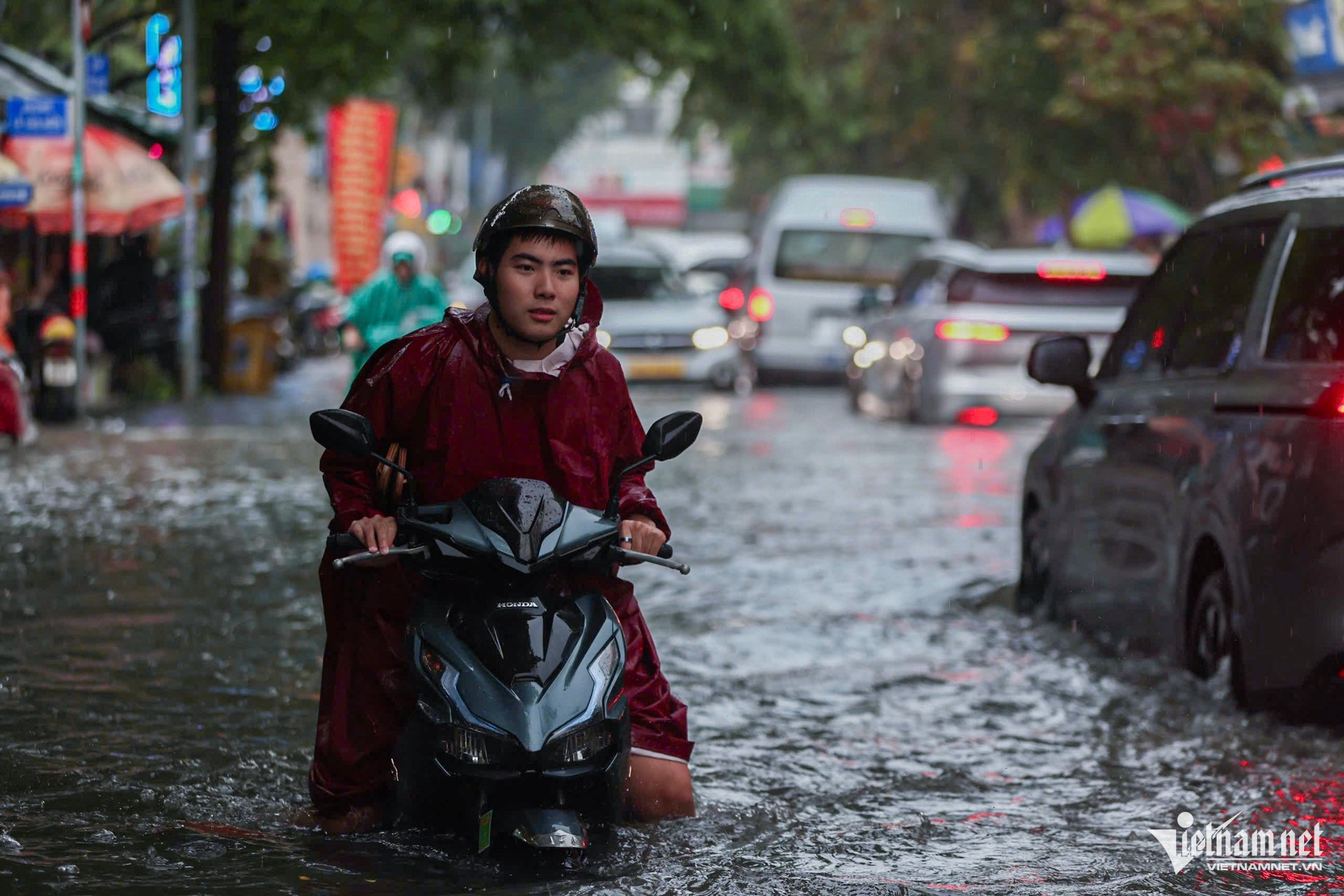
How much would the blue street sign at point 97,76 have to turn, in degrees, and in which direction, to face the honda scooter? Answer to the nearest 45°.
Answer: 0° — it already faces it

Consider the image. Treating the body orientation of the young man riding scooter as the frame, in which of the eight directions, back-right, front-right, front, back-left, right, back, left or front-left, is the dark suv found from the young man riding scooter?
back-left

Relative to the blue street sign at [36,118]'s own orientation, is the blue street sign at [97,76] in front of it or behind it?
behind

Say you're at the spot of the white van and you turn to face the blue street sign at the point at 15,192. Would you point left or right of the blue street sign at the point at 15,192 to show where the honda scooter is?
left

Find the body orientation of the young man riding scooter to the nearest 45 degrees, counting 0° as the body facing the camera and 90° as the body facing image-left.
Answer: approximately 0°

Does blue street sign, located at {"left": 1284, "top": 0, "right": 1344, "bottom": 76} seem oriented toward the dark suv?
yes

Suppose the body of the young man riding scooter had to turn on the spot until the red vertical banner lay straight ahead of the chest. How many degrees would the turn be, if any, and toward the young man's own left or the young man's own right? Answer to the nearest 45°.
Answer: approximately 180°

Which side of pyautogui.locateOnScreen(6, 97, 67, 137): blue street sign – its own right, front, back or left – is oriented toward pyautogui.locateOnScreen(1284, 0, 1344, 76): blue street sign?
left

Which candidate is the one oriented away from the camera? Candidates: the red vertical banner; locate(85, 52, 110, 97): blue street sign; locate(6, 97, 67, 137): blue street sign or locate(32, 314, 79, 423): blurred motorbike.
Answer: the blurred motorbike

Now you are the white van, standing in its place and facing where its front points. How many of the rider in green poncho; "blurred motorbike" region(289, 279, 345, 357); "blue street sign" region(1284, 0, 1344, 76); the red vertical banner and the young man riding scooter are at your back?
2

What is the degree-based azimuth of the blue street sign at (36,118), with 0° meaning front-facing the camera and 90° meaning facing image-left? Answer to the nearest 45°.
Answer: approximately 0°

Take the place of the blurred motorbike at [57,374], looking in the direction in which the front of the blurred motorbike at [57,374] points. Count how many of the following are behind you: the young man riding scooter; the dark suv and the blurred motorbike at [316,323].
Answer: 2

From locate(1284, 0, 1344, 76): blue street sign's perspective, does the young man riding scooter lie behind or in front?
in front
